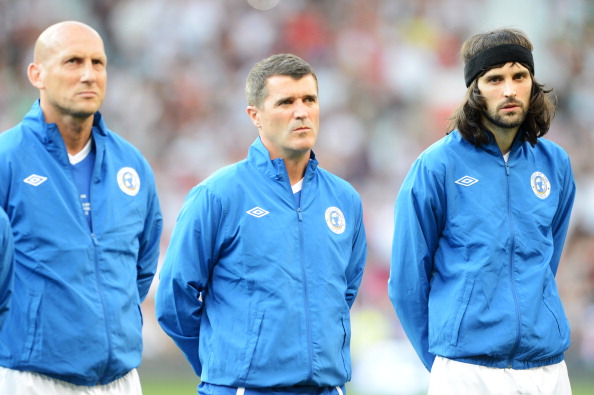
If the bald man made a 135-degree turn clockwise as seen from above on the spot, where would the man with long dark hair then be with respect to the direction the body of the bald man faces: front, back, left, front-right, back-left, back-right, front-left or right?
back

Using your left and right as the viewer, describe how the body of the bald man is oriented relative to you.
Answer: facing the viewer and to the right of the viewer

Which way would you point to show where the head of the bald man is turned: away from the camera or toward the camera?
toward the camera

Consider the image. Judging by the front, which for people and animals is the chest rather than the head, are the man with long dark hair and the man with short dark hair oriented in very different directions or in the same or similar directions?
same or similar directions

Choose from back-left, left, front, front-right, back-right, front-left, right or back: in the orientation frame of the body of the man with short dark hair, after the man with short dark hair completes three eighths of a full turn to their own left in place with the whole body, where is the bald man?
left

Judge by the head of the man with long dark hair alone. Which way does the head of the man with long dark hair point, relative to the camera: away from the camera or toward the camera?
toward the camera

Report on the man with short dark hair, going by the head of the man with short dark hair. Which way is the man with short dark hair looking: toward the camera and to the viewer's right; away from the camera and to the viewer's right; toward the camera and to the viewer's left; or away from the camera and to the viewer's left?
toward the camera and to the viewer's right

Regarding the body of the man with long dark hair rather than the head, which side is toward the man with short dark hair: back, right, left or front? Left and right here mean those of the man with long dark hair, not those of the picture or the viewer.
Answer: right
